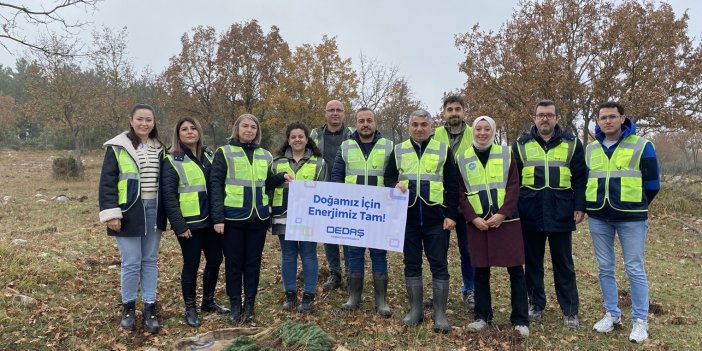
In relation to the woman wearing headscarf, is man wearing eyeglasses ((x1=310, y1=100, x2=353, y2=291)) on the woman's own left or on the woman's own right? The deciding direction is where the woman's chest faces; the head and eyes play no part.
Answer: on the woman's own right

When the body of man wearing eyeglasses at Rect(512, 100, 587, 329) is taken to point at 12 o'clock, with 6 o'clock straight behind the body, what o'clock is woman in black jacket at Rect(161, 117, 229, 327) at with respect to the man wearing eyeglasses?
The woman in black jacket is roughly at 2 o'clock from the man wearing eyeglasses.

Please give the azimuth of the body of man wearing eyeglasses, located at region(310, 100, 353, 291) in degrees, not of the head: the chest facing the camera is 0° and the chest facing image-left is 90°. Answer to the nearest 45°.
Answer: approximately 0°

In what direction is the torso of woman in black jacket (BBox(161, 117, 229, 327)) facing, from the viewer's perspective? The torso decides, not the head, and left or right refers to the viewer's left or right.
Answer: facing the viewer and to the right of the viewer

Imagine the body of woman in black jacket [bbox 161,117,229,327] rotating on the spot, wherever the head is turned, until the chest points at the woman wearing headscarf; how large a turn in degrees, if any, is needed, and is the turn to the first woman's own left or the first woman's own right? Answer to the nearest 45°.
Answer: approximately 45° to the first woman's own left

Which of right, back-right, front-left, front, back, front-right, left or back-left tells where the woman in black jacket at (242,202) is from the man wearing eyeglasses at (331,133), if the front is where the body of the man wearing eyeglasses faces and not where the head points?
front-right

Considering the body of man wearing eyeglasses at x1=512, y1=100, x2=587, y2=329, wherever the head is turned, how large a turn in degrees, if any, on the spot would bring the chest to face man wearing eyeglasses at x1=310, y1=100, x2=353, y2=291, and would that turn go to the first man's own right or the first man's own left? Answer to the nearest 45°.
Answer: approximately 90° to the first man's own right

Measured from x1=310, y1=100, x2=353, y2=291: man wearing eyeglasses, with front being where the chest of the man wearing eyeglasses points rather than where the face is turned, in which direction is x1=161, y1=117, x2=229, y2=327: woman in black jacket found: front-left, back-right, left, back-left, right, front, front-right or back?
front-right
